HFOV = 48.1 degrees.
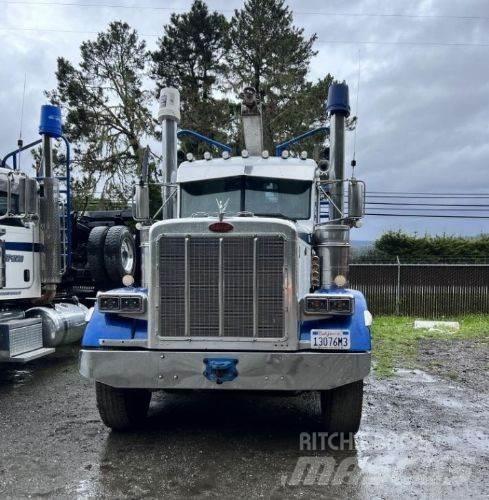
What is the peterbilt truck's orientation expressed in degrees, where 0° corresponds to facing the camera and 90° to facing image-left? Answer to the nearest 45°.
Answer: approximately 0°

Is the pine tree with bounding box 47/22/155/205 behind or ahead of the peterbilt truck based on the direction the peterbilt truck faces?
behind

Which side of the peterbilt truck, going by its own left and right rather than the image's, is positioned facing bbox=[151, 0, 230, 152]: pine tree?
back

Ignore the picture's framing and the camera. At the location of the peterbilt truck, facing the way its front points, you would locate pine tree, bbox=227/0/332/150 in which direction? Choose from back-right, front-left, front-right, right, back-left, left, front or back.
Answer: back

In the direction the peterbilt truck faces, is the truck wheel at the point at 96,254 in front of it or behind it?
behind

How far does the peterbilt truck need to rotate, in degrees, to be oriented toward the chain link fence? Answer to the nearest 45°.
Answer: approximately 135° to its left
